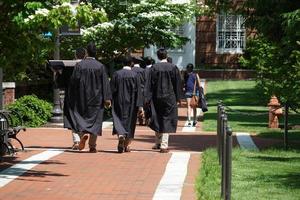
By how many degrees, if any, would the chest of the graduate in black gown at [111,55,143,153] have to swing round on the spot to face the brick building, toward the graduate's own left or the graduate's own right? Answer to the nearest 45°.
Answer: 0° — they already face it

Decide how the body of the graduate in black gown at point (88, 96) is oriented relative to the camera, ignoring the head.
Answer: away from the camera

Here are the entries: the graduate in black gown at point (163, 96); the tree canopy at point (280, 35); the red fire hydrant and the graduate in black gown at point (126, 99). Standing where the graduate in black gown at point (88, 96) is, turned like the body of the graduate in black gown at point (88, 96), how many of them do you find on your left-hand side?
0

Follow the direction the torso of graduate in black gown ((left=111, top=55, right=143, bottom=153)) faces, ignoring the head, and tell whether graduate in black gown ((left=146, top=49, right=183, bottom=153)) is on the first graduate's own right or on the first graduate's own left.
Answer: on the first graduate's own right

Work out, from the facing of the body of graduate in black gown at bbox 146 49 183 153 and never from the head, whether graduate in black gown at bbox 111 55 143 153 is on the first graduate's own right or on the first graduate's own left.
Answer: on the first graduate's own left

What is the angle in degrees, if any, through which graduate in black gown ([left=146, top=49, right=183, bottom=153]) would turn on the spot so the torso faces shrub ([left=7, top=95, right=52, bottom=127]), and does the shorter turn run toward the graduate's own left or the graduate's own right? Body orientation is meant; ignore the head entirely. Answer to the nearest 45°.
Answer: approximately 45° to the graduate's own left

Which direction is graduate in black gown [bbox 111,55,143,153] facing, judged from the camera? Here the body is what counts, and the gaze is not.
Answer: away from the camera

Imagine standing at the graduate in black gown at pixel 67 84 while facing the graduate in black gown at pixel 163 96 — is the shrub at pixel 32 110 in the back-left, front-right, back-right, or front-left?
back-left

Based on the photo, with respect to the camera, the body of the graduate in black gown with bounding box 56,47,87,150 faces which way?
away from the camera

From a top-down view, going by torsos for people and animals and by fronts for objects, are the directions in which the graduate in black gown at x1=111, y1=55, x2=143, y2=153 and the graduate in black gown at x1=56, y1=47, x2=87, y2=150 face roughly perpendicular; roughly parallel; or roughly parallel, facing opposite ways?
roughly parallel

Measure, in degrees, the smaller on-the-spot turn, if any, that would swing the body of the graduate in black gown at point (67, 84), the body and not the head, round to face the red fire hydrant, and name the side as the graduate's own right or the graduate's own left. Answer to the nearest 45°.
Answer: approximately 45° to the graduate's own right

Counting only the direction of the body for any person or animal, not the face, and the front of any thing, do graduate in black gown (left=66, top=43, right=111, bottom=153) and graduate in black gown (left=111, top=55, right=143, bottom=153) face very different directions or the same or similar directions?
same or similar directions

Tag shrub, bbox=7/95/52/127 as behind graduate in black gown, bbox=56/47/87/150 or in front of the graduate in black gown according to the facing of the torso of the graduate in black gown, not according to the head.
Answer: in front

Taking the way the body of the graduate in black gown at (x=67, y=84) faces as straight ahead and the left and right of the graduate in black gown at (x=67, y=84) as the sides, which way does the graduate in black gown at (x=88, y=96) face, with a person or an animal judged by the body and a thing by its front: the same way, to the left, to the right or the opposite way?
the same way

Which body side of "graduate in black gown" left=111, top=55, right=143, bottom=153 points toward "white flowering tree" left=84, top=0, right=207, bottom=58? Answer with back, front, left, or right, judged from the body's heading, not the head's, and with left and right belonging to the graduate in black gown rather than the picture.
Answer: front

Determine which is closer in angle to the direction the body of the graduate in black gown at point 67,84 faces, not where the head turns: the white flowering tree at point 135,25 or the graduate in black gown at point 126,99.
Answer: the white flowering tree

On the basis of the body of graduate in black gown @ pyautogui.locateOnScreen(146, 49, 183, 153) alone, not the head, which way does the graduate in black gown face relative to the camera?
away from the camera

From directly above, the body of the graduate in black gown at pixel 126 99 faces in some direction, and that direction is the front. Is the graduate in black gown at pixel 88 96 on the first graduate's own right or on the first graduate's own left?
on the first graduate's own left

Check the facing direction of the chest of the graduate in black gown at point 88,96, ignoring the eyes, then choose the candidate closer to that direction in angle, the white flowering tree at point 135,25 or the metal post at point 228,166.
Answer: the white flowering tree

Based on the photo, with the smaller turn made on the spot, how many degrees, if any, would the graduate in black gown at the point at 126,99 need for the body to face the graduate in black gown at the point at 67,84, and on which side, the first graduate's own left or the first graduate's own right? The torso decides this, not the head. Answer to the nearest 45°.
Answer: approximately 90° to the first graduate's own left
